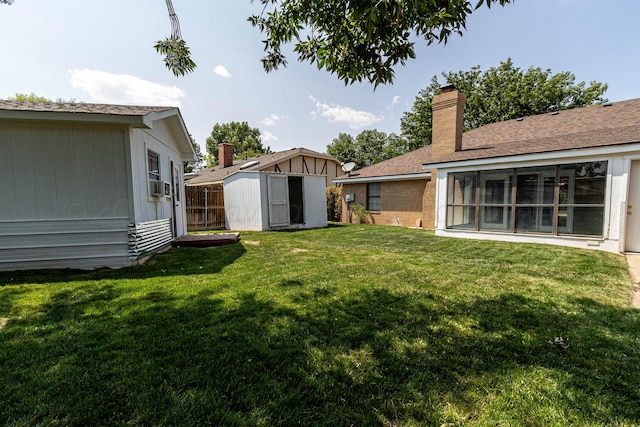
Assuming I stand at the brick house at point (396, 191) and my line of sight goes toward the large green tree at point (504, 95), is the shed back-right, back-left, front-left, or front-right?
back-left

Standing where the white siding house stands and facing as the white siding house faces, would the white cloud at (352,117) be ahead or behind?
ahead

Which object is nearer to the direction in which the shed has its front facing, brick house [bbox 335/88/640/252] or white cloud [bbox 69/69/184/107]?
the brick house

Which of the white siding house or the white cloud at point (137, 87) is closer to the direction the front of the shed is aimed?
the white siding house

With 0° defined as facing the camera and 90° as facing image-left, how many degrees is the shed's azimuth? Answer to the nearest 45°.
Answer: approximately 315°

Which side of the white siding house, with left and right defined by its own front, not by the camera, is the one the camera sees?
right

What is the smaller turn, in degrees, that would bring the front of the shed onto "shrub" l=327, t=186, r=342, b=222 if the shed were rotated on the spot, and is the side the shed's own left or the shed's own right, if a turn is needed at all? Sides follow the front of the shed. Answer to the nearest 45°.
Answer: approximately 90° to the shed's own left

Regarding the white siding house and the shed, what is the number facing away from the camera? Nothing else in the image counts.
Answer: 0

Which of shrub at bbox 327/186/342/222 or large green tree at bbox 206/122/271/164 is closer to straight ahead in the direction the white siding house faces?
the shrub

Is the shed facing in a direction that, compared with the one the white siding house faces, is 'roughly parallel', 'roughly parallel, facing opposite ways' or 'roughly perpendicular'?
roughly perpendicular

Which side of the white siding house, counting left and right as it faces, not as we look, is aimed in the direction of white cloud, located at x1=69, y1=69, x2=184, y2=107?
left
